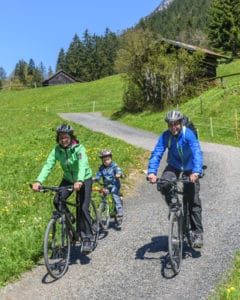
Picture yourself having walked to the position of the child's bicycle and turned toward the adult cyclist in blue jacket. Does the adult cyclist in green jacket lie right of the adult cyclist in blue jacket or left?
right

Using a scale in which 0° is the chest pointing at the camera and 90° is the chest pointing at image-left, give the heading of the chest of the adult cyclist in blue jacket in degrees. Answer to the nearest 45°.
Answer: approximately 0°

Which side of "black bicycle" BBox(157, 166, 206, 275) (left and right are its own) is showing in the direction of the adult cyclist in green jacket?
right

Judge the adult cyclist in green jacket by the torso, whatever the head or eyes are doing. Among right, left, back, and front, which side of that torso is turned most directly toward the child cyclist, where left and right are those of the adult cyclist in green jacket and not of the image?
back

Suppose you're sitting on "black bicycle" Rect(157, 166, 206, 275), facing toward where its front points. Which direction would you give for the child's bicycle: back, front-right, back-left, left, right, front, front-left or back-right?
back-right

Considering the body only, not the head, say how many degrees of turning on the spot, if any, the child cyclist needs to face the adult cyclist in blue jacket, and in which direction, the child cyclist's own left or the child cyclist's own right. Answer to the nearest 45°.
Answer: approximately 90° to the child cyclist's own left

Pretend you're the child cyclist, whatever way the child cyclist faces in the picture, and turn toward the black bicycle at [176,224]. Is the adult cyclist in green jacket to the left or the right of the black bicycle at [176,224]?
right
